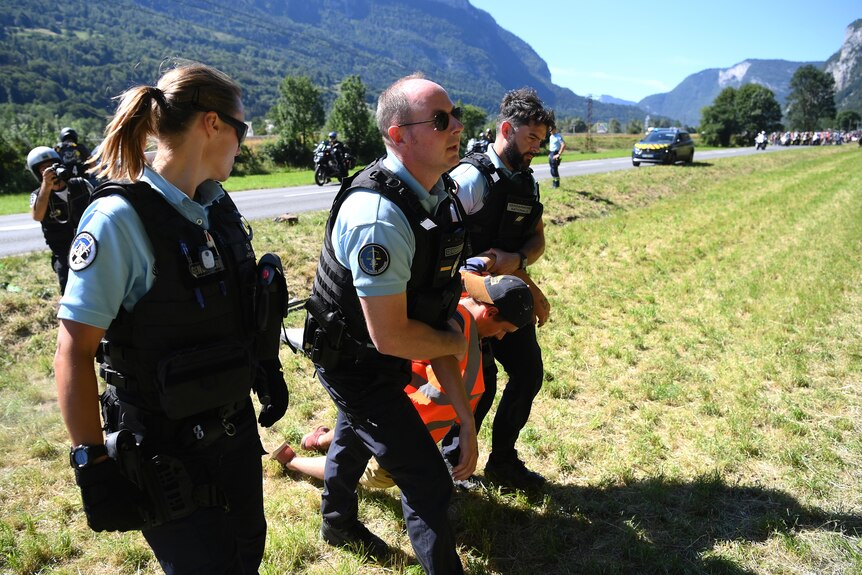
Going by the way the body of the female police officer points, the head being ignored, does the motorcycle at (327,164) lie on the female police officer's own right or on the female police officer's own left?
on the female police officer's own left

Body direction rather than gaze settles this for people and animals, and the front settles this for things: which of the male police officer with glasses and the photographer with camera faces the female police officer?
the photographer with camera

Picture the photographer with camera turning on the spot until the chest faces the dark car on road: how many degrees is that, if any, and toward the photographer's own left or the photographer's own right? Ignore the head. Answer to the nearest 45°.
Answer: approximately 135° to the photographer's own left

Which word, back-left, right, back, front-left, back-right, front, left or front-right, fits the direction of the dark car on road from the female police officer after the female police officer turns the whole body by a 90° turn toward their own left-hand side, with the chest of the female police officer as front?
front

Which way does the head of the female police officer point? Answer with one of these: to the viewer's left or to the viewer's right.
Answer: to the viewer's right

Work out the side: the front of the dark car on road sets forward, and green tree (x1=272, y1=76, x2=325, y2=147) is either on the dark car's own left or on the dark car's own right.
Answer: on the dark car's own right

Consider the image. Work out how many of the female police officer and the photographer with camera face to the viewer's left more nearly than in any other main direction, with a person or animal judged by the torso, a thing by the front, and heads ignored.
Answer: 0
